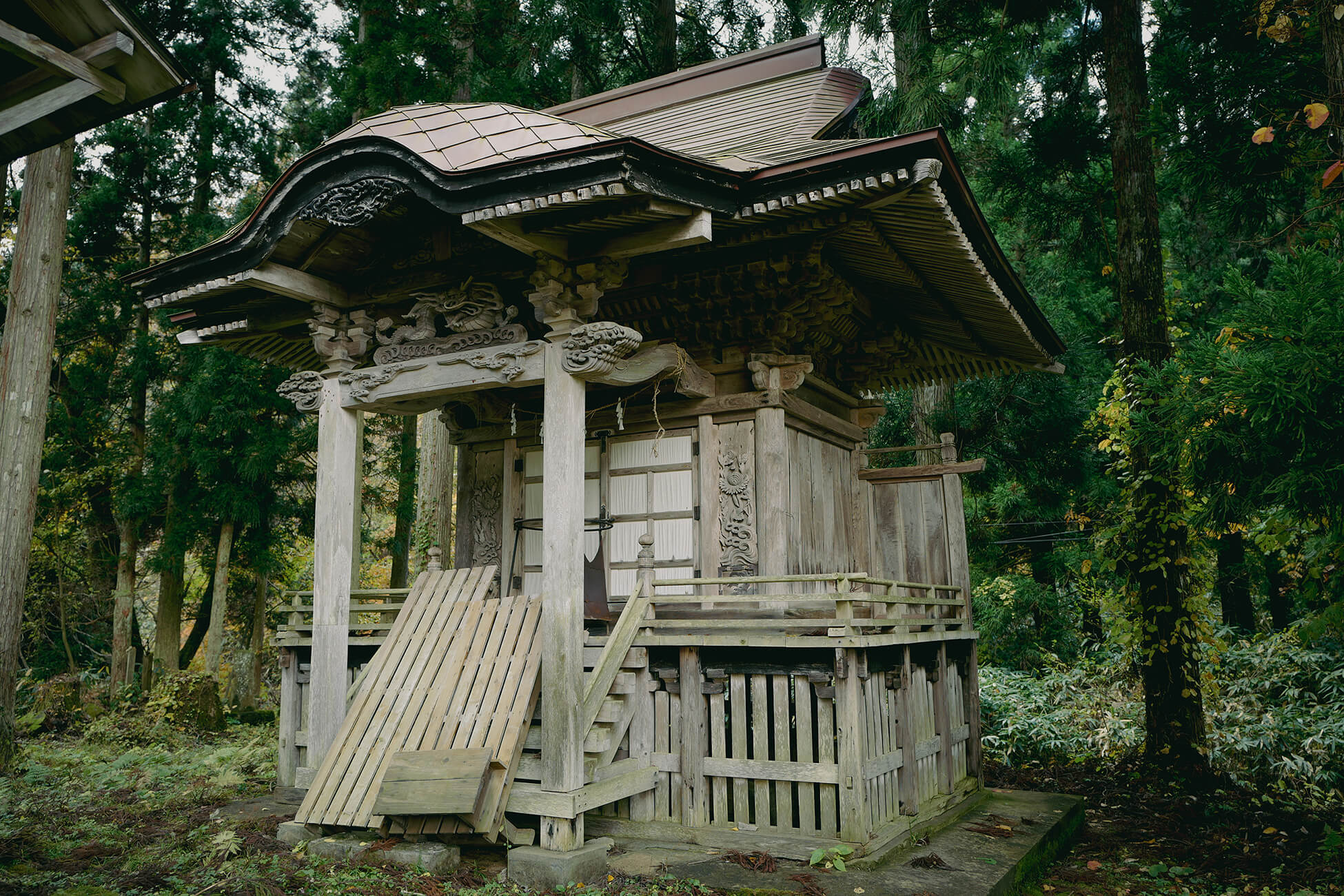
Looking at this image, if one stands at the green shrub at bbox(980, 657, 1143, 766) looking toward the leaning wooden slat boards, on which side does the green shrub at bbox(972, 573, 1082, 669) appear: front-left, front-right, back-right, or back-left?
back-right

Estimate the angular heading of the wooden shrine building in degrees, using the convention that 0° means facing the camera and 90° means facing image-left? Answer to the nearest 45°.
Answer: approximately 45°

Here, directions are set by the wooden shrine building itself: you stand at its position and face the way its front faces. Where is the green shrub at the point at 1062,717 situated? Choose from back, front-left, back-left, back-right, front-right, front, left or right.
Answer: back

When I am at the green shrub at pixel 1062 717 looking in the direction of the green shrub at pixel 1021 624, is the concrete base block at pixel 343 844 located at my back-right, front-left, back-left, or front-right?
back-left

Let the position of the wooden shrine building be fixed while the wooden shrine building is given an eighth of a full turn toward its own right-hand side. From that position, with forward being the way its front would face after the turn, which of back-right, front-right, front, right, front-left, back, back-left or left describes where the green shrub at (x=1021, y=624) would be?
back-right

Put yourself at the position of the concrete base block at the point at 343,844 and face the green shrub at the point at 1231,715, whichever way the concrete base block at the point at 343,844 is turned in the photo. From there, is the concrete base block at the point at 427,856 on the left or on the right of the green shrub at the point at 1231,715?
right
